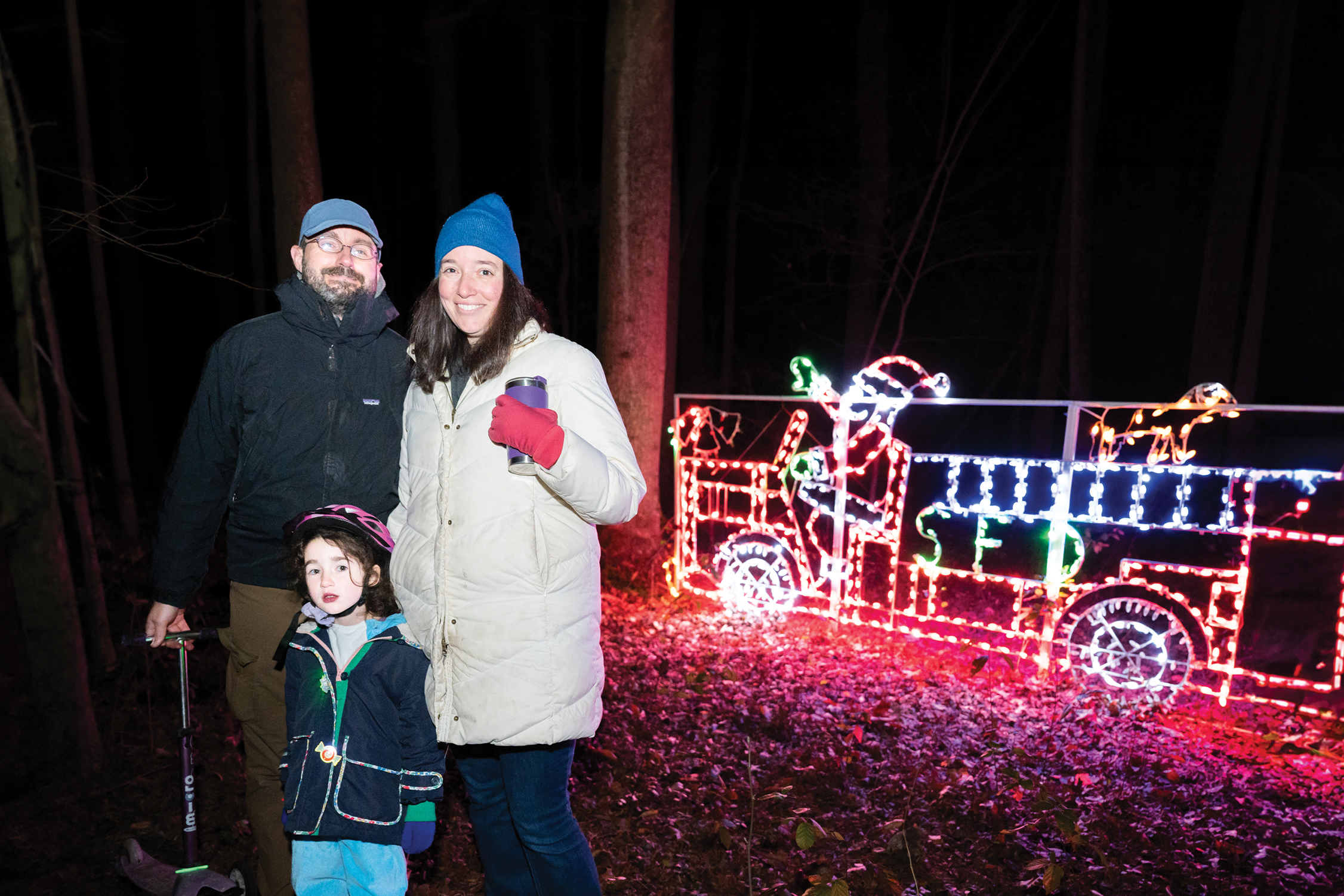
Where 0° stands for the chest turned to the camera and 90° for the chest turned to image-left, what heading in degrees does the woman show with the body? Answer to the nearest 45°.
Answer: approximately 45°

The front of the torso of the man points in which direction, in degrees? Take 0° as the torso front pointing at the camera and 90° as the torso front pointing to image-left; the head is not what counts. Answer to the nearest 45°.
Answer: approximately 0°

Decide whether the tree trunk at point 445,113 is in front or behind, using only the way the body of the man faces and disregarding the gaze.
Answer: behind

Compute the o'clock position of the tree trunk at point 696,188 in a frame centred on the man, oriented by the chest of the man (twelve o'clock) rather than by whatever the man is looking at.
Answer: The tree trunk is roughly at 7 o'clock from the man.

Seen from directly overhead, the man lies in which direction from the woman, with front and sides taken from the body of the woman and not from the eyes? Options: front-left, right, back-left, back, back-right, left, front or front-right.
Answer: right

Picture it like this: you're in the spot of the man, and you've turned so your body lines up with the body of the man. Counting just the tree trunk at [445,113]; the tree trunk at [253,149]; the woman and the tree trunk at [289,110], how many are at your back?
3

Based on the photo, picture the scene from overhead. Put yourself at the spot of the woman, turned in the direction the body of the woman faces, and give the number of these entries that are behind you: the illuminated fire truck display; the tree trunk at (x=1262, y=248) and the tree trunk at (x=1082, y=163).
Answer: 3

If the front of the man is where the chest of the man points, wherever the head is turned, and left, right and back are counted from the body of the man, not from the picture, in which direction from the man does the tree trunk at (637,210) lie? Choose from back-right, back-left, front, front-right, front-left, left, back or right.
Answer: back-left

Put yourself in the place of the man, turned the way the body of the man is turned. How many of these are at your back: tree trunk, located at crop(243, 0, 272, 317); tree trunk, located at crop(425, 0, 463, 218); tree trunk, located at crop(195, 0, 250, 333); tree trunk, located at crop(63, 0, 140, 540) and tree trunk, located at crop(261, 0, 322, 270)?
5

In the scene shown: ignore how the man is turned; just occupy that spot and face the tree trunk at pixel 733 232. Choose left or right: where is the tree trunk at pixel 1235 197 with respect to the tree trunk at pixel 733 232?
right

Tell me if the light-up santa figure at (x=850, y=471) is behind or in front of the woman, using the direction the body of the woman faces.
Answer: behind
